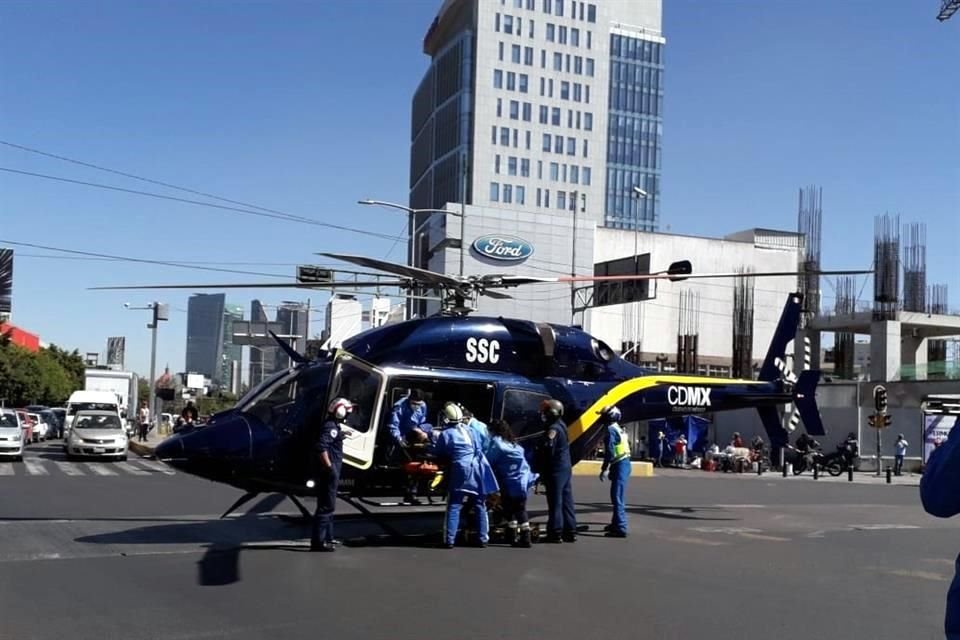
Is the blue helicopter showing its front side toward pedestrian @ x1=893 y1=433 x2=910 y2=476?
no

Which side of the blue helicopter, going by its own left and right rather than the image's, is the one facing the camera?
left

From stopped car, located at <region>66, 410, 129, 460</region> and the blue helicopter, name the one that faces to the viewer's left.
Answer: the blue helicopter

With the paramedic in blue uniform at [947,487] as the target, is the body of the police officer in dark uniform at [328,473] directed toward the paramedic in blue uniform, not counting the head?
no

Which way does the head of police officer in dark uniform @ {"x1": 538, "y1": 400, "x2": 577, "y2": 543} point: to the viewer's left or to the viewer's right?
to the viewer's left

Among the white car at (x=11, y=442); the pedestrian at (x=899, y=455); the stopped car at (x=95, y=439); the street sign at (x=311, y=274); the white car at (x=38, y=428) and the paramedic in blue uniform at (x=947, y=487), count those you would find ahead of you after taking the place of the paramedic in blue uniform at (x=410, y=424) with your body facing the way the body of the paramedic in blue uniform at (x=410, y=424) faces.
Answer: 1

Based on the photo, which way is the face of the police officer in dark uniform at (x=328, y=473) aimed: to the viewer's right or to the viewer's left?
to the viewer's right

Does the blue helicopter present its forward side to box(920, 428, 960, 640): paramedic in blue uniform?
no

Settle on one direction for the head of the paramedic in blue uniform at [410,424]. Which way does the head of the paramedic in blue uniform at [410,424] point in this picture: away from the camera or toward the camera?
toward the camera

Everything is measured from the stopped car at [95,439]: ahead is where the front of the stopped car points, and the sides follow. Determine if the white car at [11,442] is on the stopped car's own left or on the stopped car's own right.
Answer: on the stopped car's own right

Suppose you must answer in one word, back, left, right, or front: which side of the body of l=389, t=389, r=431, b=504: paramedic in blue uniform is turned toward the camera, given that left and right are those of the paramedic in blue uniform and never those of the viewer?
front
